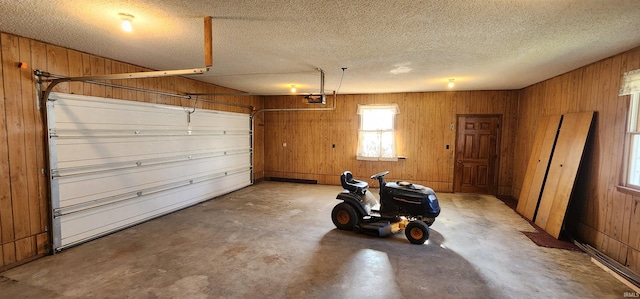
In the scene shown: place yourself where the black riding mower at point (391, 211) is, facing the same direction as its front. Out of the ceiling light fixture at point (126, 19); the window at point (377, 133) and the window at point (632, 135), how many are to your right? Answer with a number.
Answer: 1

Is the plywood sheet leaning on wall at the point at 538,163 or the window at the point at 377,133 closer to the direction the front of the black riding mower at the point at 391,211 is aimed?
the plywood sheet leaning on wall

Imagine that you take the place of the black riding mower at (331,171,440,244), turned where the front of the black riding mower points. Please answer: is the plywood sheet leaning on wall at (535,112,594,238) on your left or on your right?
on your left

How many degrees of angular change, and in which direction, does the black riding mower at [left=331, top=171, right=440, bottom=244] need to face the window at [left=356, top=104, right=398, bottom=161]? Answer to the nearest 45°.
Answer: approximately 135° to its left

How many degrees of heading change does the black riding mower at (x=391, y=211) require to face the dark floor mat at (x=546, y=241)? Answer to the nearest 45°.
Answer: approximately 45° to its left

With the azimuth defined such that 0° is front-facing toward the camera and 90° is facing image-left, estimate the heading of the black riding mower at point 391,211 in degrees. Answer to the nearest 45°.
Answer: approximately 315°

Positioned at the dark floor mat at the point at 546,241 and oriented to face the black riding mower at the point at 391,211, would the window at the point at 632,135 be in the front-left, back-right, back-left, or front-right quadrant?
back-left
